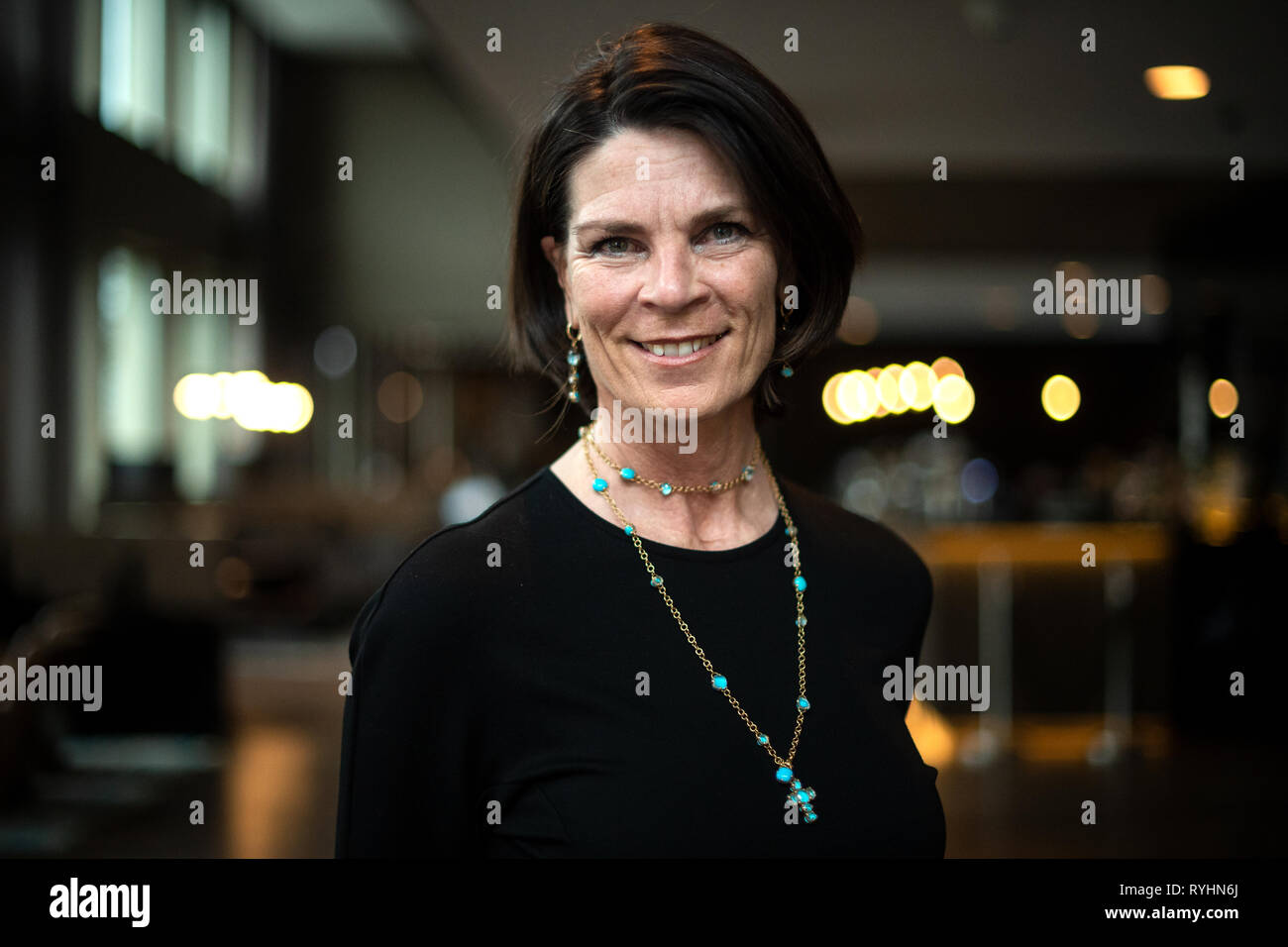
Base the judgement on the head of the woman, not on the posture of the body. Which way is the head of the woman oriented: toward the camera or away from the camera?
toward the camera
